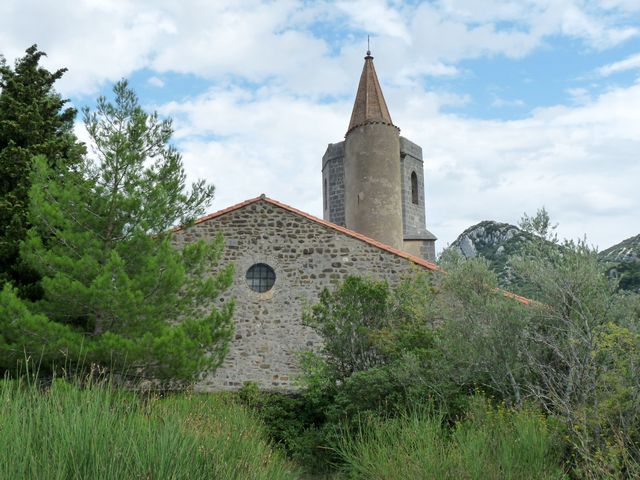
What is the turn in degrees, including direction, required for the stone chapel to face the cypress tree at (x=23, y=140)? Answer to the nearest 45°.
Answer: approximately 90° to its right

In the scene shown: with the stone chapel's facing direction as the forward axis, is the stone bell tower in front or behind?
behind

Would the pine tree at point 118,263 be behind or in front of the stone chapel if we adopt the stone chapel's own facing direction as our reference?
in front

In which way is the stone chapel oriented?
toward the camera
